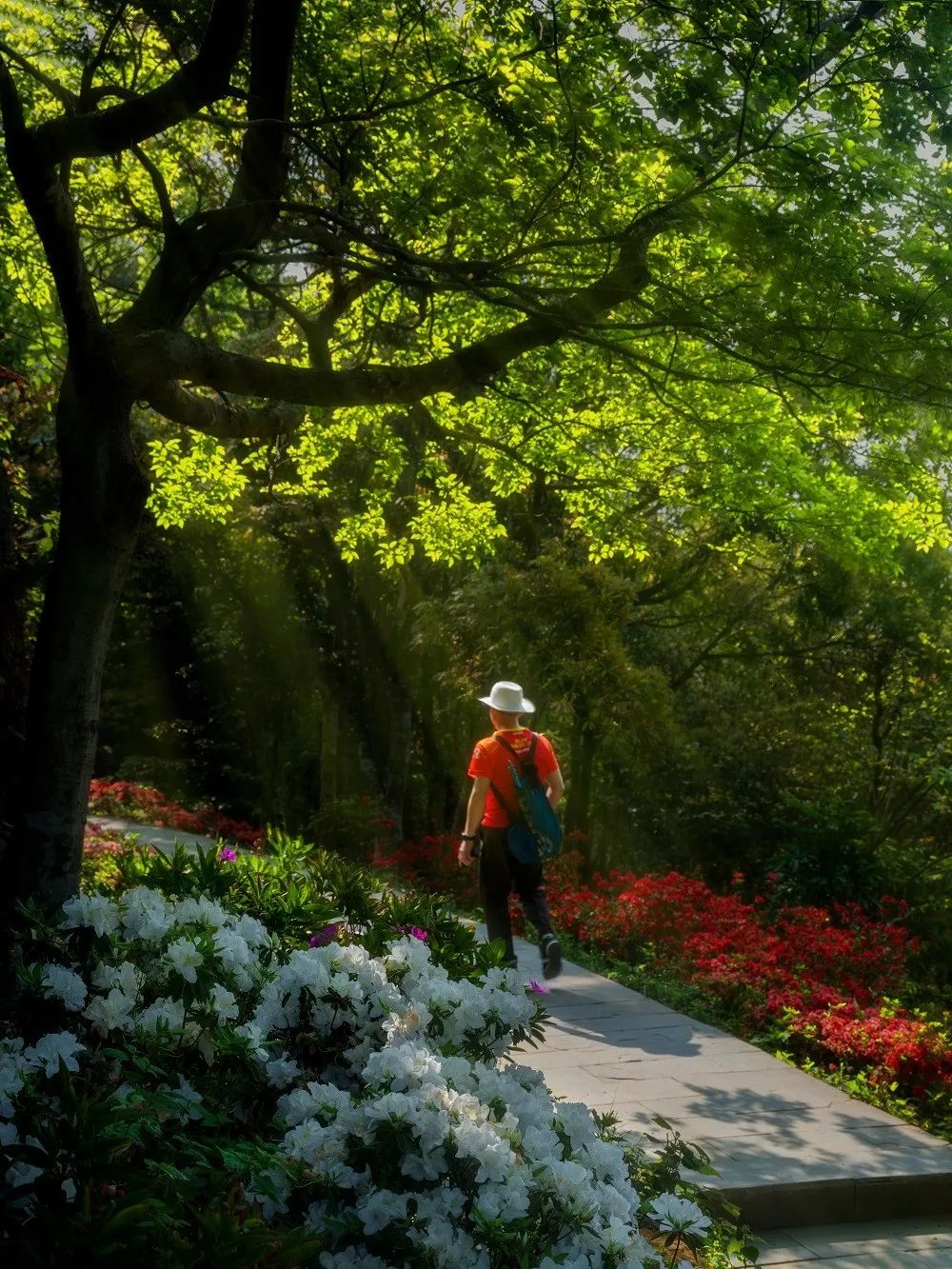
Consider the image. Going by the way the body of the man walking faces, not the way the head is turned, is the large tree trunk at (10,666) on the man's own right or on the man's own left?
on the man's own left

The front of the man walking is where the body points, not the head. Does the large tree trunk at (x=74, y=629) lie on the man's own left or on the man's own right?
on the man's own left

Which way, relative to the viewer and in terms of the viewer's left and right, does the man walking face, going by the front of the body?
facing away from the viewer and to the left of the viewer
